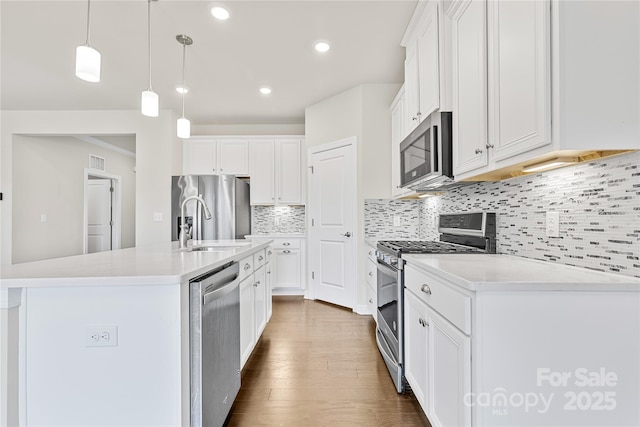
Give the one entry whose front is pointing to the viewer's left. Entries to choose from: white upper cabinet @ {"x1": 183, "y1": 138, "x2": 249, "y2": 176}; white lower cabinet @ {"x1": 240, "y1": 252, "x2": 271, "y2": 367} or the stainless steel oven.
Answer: the stainless steel oven

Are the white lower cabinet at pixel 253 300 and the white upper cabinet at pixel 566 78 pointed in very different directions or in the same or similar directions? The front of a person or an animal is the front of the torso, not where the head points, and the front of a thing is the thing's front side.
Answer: very different directions

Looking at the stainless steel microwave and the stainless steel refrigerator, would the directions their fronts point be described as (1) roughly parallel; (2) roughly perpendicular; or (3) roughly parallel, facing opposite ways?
roughly perpendicular

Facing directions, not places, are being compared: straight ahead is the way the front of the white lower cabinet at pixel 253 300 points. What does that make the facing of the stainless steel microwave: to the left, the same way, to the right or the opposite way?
the opposite way

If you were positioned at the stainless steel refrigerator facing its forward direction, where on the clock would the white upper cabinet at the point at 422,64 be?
The white upper cabinet is roughly at 11 o'clock from the stainless steel refrigerator.

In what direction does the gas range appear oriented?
to the viewer's left

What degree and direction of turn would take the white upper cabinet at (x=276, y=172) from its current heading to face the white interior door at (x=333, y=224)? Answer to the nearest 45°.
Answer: approximately 45° to its left

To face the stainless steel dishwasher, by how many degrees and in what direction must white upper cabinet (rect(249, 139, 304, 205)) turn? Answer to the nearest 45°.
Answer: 0° — it already faces it

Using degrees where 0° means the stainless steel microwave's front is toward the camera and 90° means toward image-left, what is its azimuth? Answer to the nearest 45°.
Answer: approximately 45°

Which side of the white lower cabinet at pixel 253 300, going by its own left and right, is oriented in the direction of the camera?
right

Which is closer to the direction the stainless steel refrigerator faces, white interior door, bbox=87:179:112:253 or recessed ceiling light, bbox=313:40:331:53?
the recessed ceiling light

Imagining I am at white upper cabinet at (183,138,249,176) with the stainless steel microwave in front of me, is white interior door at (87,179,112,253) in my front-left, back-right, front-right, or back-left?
back-right

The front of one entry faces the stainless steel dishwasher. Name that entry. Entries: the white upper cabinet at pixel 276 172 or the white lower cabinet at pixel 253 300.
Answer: the white upper cabinet

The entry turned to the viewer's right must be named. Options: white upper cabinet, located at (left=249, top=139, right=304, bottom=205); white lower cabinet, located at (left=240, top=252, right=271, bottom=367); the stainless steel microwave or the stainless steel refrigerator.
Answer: the white lower cabinet
